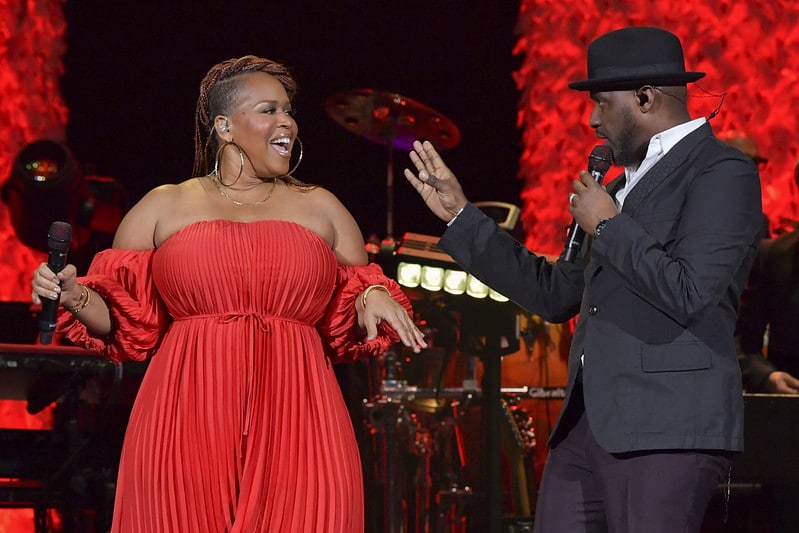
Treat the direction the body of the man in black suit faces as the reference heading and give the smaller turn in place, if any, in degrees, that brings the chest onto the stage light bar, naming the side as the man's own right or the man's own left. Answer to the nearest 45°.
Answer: approximately 45° to the man's own right

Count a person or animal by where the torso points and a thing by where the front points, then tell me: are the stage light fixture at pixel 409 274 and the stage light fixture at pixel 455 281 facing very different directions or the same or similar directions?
same or similar directions

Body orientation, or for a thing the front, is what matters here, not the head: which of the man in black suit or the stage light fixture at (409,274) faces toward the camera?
the stage light fixture

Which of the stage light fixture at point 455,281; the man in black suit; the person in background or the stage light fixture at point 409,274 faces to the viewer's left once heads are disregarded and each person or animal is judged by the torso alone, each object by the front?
the man in black suit

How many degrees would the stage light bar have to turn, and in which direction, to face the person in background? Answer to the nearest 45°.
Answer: approximately 90° to its left

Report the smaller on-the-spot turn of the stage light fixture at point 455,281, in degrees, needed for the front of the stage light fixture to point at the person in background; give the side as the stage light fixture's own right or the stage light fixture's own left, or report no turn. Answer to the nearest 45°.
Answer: approximately 90° to the stage light fixture's own left

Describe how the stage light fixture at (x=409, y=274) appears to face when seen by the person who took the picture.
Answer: facing the viewer

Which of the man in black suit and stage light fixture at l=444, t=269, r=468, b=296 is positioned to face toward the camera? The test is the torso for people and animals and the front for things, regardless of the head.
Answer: the stage light fixture

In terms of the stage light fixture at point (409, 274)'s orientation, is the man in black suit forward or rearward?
forward

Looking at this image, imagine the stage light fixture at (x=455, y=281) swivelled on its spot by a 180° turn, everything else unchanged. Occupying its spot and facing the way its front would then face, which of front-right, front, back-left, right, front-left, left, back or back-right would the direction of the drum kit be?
front

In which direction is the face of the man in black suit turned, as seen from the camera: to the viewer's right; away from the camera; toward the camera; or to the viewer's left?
to the viewer's left

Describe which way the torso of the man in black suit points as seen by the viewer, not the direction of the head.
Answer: to the viewer's left

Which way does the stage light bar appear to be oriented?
toward the camera
